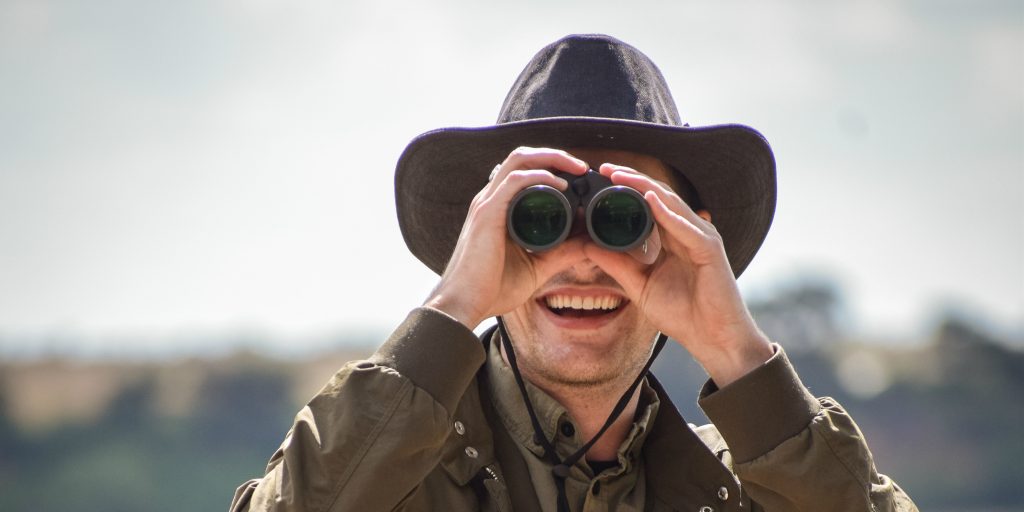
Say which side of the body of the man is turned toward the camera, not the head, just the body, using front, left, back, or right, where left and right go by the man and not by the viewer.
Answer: front

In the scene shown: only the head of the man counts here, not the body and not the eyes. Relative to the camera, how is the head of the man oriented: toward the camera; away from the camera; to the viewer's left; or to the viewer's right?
toward the camera
